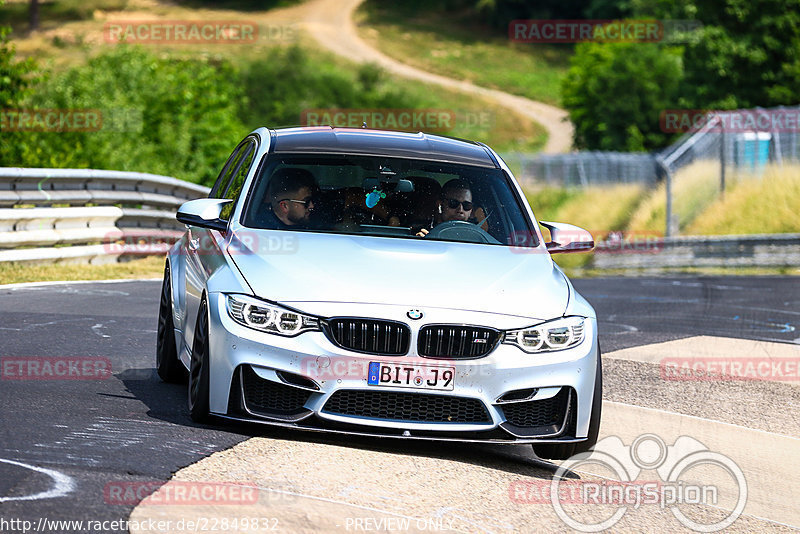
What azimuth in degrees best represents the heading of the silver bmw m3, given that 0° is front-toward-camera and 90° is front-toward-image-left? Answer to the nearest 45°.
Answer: approximately 0°

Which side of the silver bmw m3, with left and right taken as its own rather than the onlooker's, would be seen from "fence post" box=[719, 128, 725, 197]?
back

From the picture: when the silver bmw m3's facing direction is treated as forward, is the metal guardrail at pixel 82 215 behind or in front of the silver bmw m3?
behind

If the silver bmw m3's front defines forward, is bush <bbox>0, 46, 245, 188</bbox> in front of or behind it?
behind

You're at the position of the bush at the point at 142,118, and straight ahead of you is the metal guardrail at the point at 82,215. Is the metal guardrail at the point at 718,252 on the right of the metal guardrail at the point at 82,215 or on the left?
left
